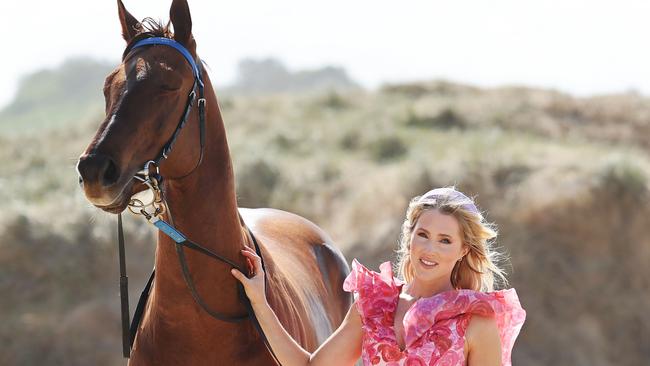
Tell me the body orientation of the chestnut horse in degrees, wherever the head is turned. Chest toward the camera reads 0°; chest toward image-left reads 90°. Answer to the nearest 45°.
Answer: approximately 45°

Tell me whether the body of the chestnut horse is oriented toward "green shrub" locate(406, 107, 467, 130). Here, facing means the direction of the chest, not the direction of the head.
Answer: no

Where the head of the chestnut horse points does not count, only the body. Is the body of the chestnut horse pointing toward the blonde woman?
no

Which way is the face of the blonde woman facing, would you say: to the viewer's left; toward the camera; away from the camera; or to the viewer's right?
toward the camera

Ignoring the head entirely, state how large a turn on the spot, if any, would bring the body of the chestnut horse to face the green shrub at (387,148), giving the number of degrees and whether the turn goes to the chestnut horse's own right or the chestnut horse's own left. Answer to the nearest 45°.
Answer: approximately 135° to the chestnut horse's own right

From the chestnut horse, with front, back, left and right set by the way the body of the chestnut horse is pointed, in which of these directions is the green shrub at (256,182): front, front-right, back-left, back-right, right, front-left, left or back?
back-right

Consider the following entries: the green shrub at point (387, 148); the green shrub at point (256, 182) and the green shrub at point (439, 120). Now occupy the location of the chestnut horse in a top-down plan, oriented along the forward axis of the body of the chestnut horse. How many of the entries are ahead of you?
0
